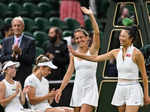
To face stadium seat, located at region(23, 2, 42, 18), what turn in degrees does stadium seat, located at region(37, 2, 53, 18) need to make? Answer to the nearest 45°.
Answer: approximately 90° to its right

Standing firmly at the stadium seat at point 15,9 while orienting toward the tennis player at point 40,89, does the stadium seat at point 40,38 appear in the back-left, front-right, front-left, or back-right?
front-left

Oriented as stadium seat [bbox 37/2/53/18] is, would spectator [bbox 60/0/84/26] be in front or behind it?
in front

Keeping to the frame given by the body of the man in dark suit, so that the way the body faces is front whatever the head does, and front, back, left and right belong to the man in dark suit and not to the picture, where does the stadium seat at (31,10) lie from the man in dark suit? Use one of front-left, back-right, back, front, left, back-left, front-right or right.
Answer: back

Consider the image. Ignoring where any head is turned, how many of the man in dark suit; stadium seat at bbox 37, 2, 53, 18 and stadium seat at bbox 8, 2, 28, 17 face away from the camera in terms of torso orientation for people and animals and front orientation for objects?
0

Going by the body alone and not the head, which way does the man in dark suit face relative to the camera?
toward the camera

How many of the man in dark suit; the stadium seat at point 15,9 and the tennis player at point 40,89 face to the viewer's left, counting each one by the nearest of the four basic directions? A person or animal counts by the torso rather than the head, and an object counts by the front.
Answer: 0

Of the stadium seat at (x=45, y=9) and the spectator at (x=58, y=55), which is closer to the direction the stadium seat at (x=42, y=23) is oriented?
the spectator

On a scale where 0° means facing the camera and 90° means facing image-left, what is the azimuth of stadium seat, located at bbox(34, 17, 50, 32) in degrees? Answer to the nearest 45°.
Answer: approximately 315°

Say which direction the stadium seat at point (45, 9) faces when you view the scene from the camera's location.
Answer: facing the viewer and to the right of the viewer
